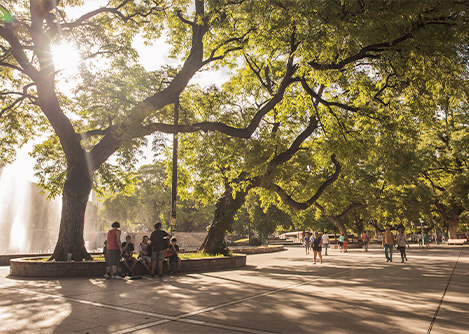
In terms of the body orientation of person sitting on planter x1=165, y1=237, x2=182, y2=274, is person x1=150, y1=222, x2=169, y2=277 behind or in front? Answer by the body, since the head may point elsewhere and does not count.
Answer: in front

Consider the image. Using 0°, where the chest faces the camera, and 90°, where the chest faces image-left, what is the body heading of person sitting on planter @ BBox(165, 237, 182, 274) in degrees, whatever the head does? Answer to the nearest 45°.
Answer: approximately 0°

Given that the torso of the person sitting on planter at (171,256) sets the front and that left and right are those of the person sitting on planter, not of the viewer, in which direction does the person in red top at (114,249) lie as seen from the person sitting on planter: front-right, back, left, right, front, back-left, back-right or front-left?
front-right
